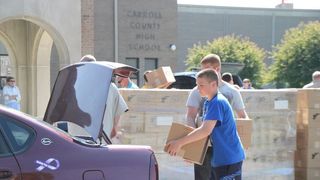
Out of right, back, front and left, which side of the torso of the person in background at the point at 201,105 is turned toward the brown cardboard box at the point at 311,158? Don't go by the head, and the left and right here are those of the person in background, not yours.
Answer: left

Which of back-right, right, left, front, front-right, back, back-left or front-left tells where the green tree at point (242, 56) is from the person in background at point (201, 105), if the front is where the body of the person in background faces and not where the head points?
back-right

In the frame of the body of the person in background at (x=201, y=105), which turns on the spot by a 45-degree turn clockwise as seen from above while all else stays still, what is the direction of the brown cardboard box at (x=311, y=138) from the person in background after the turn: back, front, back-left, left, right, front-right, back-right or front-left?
back-left

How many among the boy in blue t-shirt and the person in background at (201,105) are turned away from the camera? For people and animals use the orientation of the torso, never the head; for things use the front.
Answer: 0

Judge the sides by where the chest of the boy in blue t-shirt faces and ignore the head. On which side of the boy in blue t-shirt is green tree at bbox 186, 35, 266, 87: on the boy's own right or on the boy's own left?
on the boy's own right

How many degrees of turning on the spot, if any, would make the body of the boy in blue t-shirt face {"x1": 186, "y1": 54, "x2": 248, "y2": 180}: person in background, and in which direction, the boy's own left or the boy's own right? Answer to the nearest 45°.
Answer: approximately 90° to the boy's own right

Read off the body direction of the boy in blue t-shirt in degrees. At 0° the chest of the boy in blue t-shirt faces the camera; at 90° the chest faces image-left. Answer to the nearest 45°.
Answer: approximately 90°

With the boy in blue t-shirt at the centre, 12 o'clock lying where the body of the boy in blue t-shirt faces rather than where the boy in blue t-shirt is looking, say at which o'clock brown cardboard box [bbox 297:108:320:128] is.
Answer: The brown cardboard box is roughly at 4 o'clock from the boy in blue t-shirt.

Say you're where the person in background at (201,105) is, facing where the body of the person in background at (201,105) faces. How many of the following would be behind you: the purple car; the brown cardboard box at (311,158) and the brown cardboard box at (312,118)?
2

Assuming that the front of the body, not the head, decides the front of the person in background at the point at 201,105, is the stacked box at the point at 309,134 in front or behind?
behind

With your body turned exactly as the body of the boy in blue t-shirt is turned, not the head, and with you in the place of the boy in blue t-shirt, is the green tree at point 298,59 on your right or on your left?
on your right

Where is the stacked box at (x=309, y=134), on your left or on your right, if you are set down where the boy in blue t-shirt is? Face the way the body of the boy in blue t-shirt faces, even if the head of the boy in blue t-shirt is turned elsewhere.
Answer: on your right
